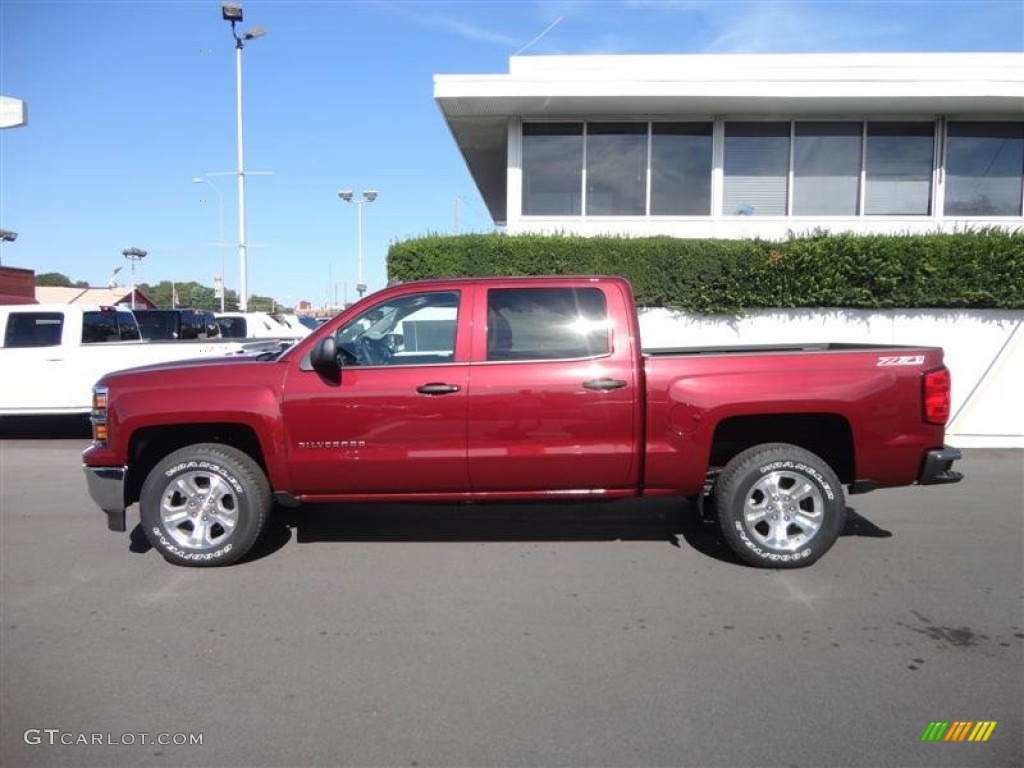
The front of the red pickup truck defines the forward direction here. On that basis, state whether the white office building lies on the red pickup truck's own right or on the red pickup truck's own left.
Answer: on the red pickup truck's own right

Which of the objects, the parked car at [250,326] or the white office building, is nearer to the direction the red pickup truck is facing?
the parked car

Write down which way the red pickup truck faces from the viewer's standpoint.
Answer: facing to the left of the viewer

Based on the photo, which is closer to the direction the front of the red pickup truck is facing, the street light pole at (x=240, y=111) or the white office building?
the street light pole

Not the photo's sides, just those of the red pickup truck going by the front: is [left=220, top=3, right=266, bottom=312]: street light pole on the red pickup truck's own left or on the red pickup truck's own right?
on the red pickup truck's own right

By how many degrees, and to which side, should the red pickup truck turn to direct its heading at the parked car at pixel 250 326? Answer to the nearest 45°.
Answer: approximately 45° to its right
